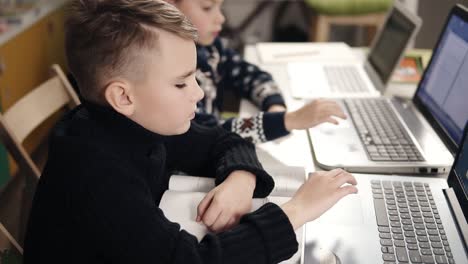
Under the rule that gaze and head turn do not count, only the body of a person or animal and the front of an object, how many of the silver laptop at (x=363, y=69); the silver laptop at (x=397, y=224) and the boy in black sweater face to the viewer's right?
1

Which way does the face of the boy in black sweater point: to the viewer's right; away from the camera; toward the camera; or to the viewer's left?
to the viewer's right

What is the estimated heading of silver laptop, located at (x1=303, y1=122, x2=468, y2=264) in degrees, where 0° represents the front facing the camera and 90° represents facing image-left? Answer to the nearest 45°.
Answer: approximately 90°

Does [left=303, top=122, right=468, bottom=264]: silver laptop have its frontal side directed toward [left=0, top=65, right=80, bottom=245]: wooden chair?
yes

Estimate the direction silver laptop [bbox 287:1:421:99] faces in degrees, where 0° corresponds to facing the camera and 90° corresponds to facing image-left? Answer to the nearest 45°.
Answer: approximately 90°

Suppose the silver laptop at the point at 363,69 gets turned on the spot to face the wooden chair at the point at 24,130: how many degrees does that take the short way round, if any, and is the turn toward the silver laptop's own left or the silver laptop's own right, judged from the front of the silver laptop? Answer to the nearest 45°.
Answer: approximately 45° to the silver laptop's own left

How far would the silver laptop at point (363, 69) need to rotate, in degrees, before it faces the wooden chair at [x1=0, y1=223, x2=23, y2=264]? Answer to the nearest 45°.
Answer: approximately 45° to its left

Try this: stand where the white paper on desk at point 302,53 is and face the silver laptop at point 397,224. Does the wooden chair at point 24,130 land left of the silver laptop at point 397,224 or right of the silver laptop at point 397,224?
right

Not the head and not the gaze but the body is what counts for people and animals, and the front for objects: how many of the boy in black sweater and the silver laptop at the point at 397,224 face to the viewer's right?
1

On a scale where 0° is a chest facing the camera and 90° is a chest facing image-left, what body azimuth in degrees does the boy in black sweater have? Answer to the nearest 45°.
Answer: approximately 270°

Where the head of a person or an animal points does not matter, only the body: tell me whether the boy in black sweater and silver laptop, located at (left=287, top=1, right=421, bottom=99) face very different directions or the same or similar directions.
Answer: very different directions
